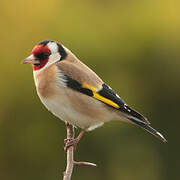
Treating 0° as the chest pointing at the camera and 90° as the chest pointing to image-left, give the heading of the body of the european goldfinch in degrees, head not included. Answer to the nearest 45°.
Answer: approximately 90°
